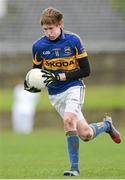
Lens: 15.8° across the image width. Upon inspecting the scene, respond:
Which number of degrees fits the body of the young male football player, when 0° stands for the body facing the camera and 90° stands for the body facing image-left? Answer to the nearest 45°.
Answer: approximately 45°

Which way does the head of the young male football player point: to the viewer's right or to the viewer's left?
to the viewer's left
